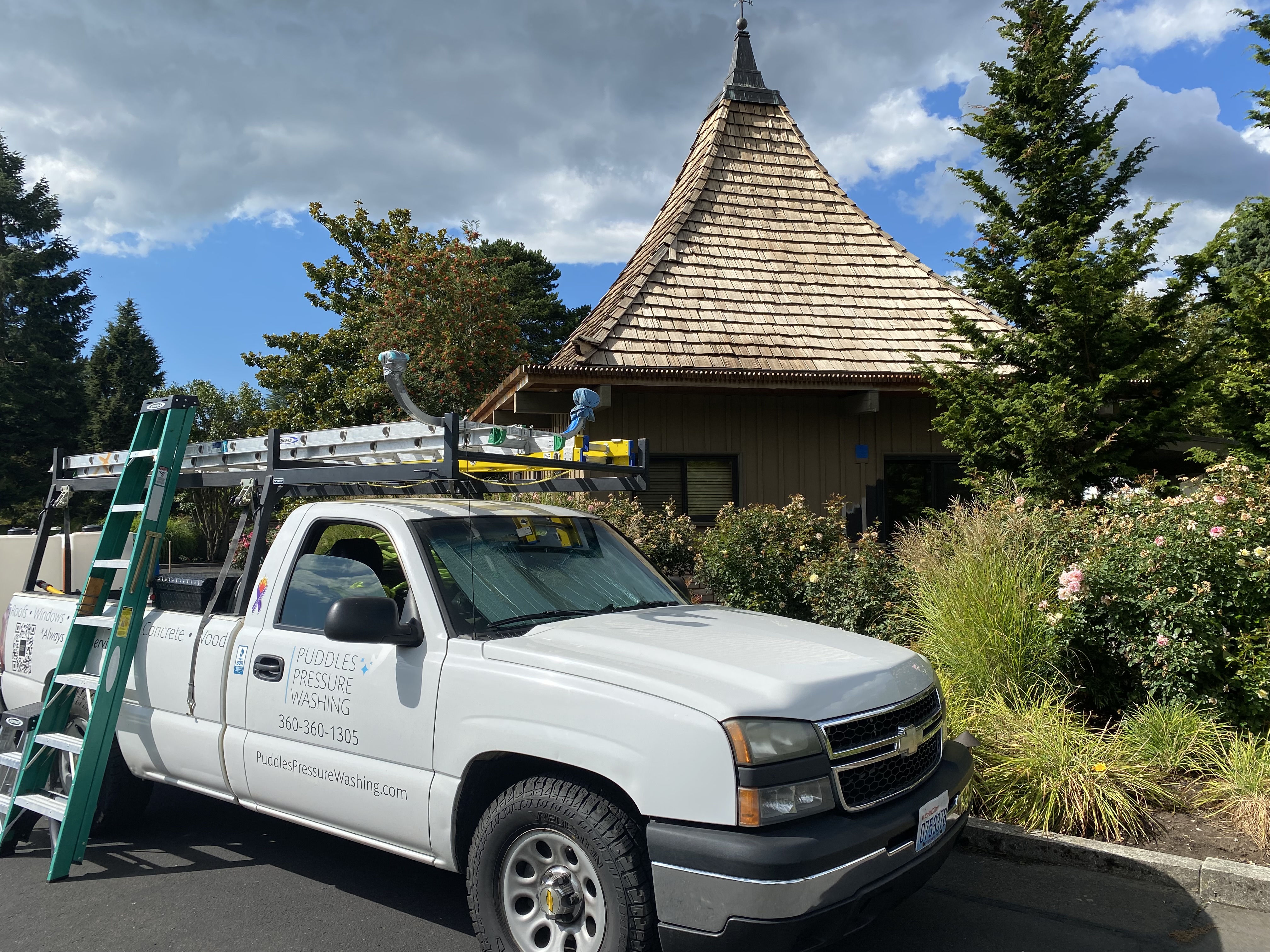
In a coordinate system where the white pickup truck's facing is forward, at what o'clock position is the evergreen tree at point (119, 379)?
The evergreen tree is roughly at 7 o'clock from the white pickup truck.

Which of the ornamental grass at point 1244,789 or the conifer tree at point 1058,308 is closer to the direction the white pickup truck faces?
the ornamental grass

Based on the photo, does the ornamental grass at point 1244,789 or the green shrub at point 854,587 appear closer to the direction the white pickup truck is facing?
the ornamental grass

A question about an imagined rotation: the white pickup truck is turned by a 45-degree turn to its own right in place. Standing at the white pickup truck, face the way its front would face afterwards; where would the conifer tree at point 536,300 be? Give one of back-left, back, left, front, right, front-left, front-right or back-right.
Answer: back

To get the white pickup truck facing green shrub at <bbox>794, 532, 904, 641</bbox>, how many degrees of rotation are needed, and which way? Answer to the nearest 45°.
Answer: approximately 90° to its left

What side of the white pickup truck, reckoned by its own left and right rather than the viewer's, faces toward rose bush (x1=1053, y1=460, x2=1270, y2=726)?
left

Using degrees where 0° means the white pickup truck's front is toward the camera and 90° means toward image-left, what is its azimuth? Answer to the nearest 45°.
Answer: approximately 315°

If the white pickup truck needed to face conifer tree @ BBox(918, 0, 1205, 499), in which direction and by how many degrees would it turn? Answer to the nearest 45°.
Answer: approximately 90° to its left

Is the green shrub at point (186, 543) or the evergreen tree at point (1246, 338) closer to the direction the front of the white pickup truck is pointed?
the evergreen tree

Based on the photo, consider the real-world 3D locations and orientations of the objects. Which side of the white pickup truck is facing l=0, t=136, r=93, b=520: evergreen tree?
back

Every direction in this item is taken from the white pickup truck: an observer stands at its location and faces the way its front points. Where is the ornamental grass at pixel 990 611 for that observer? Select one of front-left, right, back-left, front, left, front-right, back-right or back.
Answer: left
